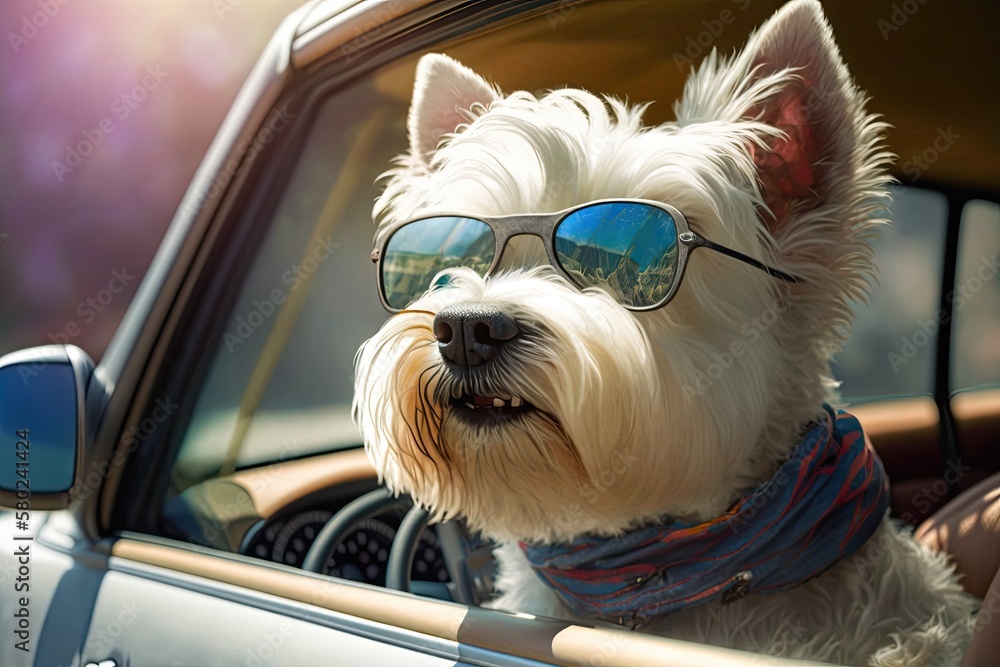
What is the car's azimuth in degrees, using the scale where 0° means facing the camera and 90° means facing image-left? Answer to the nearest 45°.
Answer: approximately 135°

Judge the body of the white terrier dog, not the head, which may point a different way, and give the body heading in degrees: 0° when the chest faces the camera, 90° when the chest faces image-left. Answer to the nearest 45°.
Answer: approximately 45°
